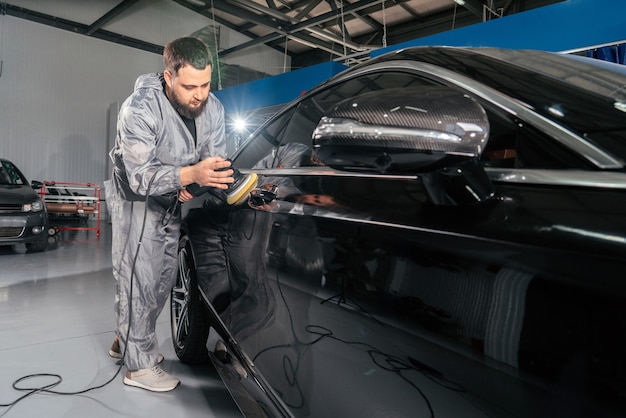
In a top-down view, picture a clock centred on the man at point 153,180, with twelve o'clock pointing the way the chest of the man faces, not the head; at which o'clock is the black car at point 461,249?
The black car is roughly at 1 o'clock from the man.

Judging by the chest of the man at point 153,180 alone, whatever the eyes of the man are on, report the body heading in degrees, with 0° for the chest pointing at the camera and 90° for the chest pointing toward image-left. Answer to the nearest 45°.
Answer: approximately 315°

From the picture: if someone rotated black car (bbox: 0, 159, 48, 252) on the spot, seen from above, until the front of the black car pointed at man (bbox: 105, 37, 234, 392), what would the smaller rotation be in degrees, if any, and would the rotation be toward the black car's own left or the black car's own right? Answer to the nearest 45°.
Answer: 0° — it already faces them
